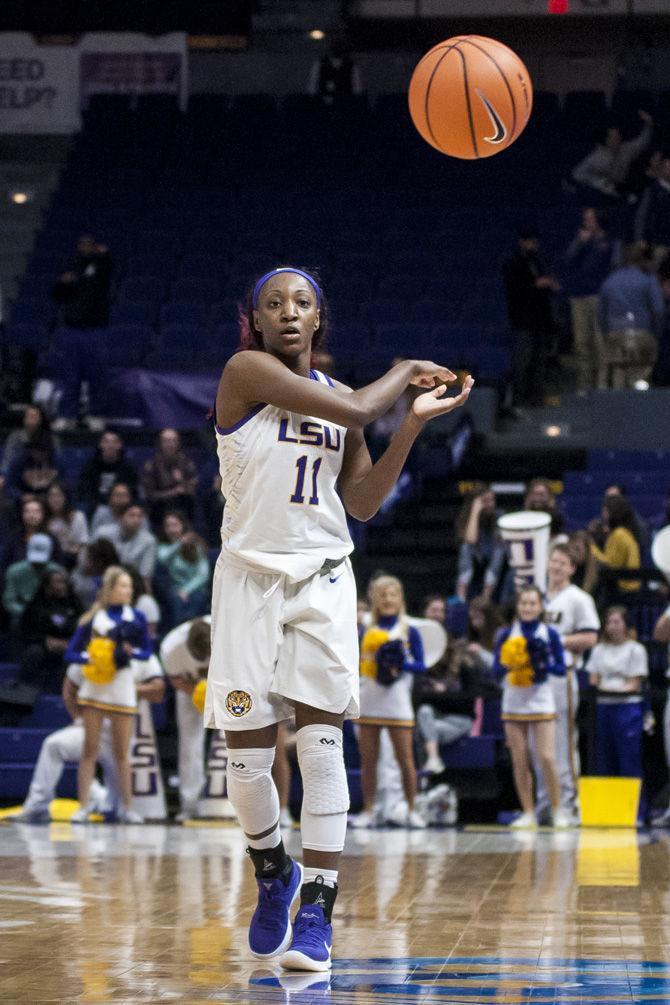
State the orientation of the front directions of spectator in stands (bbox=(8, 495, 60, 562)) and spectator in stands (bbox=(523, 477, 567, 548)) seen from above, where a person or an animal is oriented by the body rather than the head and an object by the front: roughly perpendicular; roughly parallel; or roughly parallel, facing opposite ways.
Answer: roughly parallel

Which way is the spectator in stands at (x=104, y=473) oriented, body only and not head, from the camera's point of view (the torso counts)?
toward the camera

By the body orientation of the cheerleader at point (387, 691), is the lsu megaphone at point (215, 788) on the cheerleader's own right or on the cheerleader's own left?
on the cheerleader's own right

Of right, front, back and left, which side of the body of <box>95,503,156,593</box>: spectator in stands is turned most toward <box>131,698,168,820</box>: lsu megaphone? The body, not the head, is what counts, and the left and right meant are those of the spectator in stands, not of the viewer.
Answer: front

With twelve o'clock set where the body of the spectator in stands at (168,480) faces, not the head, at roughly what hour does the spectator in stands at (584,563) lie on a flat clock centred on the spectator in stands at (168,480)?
the spectator in stands at (584,563) is roughly at 10 o'clock from the spectator in stands at (168,480).

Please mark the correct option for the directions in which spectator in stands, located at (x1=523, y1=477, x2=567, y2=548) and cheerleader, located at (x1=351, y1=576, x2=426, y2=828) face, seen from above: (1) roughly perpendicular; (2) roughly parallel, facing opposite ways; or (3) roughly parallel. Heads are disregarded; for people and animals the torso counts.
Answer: roughly parallel

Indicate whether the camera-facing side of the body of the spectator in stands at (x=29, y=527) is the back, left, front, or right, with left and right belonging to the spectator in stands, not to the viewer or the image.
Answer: front

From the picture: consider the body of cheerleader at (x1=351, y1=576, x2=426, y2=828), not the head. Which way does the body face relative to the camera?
toward the camera

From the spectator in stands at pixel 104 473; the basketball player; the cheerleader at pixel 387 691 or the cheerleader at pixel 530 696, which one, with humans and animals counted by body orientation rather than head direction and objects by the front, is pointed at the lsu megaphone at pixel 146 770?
the spectator in stands

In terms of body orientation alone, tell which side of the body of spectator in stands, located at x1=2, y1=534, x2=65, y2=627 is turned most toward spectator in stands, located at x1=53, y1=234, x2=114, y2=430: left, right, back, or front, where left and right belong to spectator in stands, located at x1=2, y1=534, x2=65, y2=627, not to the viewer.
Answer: back

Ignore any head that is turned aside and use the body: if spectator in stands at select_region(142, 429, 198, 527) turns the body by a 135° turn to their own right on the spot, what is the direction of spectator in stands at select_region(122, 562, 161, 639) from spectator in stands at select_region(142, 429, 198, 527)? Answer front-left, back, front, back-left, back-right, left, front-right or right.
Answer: back-left

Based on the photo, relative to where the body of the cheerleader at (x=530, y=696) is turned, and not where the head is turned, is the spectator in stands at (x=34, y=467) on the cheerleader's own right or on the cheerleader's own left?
on the cheerleader's own right

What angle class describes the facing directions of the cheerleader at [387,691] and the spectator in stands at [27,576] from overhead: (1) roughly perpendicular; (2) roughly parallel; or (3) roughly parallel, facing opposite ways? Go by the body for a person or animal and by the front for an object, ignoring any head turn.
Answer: roughly parallel
